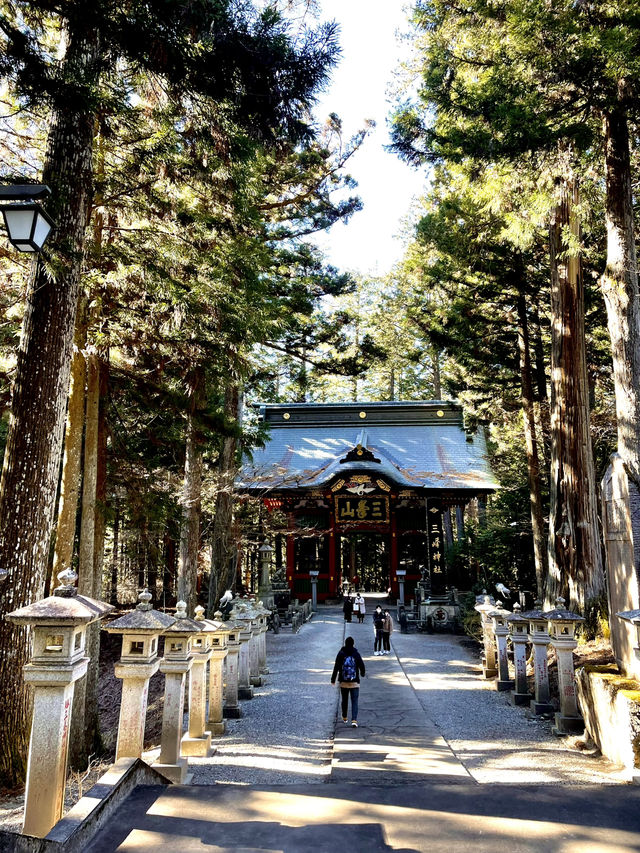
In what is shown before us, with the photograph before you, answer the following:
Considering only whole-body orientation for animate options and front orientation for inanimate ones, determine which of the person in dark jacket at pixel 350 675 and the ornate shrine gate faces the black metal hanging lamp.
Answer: the ornate shrine gate

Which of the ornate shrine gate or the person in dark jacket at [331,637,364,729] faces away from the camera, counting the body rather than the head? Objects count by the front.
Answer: the person in dark jacket

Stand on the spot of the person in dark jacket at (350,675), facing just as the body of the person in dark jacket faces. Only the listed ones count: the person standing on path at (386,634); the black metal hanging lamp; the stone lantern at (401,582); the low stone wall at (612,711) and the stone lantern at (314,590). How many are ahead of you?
3

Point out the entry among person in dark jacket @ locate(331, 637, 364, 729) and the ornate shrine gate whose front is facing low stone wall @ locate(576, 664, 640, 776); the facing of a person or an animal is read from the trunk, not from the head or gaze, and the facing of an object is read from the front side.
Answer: the ornate shrine gate

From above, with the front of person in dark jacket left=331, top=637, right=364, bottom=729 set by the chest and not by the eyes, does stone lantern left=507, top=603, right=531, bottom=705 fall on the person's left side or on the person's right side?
on the person's right side

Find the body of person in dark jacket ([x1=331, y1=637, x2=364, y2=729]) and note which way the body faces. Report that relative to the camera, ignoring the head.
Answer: away from the camera

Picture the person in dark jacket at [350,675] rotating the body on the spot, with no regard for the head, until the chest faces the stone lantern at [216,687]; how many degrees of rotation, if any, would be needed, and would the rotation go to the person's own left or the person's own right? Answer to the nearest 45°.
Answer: approximately 90° to the person's own left

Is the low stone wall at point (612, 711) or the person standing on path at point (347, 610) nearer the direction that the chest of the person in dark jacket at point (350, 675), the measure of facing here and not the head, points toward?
the person standing on path

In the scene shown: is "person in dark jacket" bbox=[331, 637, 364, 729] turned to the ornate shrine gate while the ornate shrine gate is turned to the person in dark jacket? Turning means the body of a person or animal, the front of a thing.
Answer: yes

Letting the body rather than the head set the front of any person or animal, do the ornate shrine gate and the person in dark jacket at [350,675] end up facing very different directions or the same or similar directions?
very different directions

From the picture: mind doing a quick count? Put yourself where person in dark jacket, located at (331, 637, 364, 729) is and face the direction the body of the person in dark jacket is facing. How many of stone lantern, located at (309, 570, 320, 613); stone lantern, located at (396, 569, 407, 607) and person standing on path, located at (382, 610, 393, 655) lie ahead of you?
3

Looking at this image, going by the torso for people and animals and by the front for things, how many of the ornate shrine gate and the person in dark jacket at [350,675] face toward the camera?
1

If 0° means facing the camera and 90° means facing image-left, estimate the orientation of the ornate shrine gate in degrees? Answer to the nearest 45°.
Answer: approximately 0°
